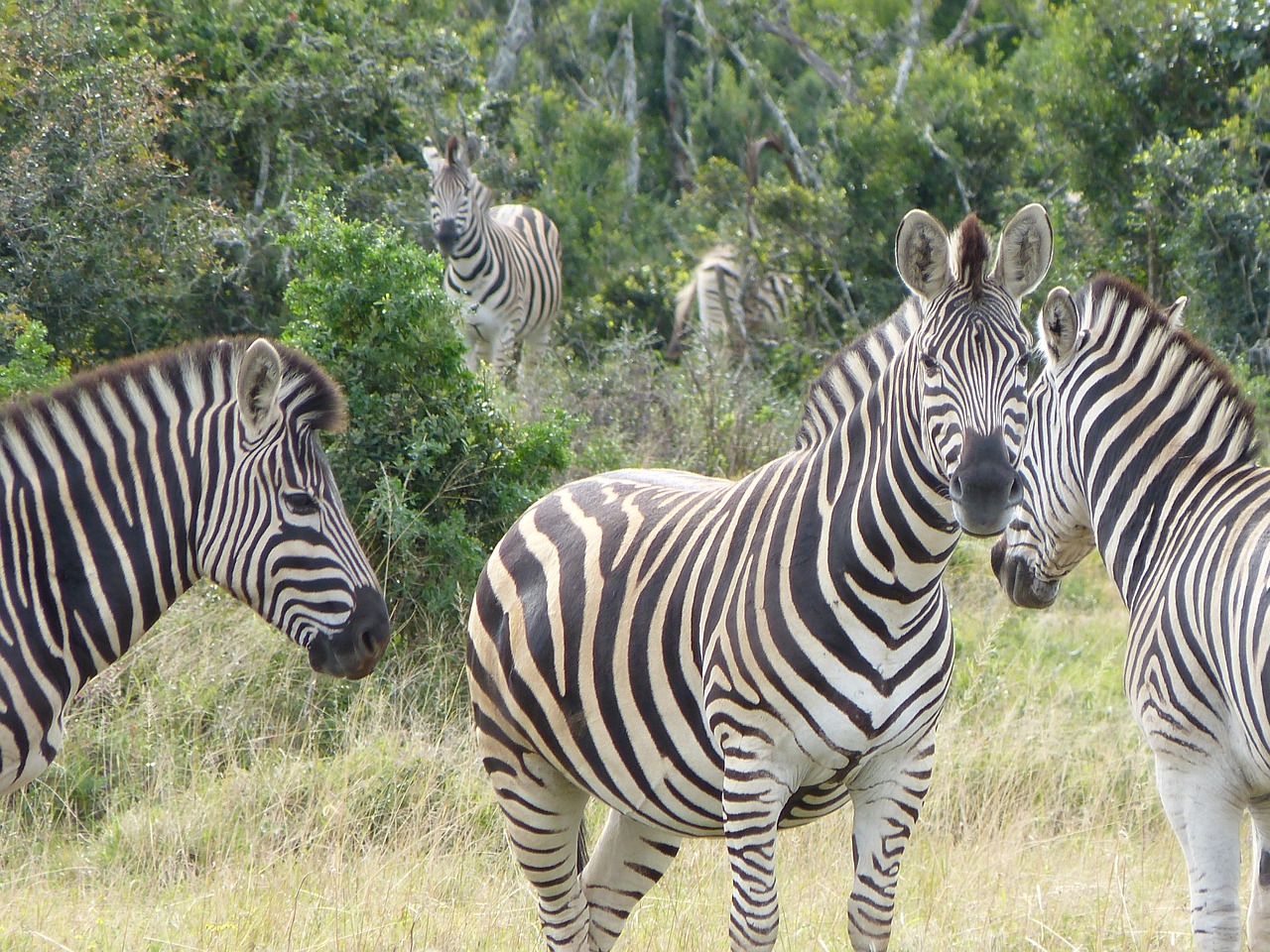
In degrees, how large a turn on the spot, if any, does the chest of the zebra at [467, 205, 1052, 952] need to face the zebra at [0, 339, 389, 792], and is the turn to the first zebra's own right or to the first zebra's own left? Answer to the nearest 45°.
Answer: approximately 135° to the first zebra's own right

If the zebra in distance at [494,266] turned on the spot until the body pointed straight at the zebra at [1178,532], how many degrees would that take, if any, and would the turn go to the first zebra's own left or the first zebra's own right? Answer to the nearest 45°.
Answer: approximately 45° to the first zebra's own left

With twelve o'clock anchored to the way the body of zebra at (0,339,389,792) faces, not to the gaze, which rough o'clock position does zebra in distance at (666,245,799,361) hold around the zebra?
The zebra in distance is roughly at 10 o'clock from the zebra.

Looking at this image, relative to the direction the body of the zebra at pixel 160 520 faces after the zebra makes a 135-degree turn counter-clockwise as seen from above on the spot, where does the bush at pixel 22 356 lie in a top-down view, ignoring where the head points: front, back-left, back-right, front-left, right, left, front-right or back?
front-right

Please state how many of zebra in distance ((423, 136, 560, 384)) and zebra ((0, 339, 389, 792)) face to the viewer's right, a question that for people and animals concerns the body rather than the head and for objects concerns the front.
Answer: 1

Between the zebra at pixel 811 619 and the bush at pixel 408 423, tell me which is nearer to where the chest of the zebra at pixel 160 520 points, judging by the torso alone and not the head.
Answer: the zebra

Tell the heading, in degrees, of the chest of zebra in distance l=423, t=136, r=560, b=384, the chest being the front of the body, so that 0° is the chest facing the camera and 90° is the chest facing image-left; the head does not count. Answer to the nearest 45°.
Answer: approximately 45°

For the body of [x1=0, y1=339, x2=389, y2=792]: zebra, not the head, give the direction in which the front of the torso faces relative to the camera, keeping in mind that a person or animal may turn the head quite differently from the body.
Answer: to the viewer's right

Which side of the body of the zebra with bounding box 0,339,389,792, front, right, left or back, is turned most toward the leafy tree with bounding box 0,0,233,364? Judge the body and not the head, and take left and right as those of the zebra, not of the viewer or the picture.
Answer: left

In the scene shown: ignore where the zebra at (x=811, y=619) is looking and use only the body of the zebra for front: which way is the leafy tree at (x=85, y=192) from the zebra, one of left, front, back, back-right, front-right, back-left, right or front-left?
back

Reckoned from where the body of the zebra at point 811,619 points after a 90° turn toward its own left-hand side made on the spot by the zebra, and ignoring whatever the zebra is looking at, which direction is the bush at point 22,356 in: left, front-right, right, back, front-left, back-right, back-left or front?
left
